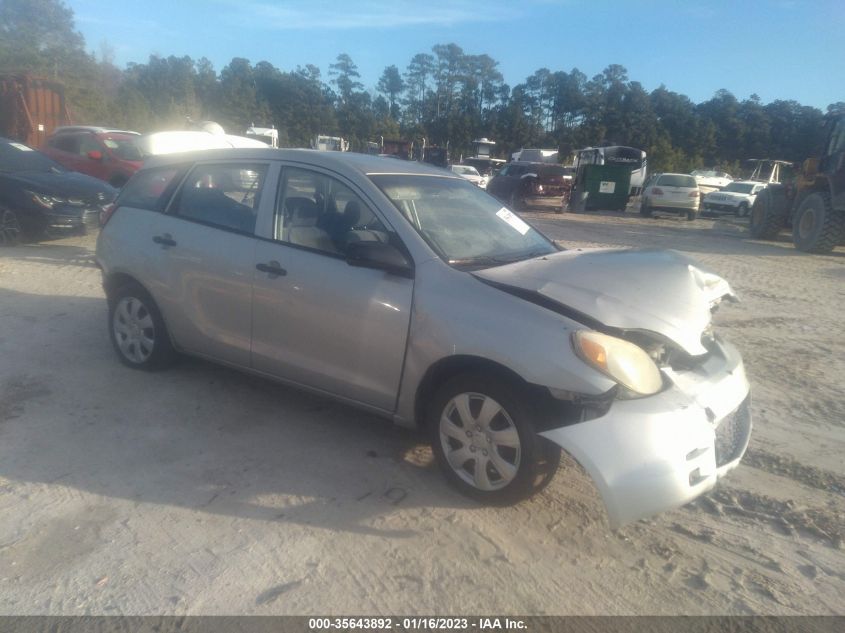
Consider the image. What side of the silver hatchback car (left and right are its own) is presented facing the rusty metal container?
back

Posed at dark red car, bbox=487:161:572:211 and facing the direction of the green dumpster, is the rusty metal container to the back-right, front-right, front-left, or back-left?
back-left

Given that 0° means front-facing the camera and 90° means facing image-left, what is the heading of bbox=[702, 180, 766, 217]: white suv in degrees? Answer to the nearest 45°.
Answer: approximately 45°

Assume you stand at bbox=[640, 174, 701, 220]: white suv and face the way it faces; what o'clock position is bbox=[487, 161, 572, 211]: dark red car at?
The dark red car is roughly at 8 o'clock from the white suv.

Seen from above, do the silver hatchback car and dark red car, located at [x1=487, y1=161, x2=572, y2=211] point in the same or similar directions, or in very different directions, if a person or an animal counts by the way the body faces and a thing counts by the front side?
very different directions

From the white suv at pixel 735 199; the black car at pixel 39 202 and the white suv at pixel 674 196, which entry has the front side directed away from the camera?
the white suv at pixel 674 196

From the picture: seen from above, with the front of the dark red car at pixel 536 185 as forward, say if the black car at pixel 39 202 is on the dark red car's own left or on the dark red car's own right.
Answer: on the dark red car's own left

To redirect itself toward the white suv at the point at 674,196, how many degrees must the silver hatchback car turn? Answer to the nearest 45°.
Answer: approximately 135° to its left

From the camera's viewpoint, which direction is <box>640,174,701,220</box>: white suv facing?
away from the camera

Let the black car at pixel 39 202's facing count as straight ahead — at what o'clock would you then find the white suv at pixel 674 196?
The white suv is roughly at 10 o'clock from the black car.

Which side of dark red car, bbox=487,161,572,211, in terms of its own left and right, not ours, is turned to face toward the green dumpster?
right

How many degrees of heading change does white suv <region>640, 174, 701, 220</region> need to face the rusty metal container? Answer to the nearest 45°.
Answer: approximately 135° to its left

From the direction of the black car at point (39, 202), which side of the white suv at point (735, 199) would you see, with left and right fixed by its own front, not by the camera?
front
